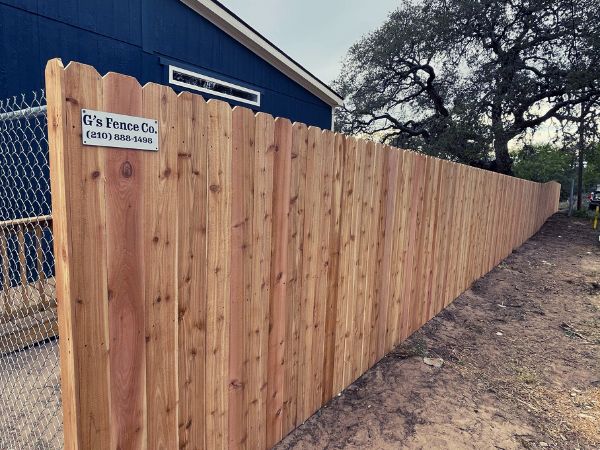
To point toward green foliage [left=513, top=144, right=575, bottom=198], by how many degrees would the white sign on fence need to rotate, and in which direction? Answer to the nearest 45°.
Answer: approximately 90° to its left

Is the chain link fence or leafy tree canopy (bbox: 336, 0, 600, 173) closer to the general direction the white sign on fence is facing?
the leafy tree canopy

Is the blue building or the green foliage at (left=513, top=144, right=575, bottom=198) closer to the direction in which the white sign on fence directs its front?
the green foliage

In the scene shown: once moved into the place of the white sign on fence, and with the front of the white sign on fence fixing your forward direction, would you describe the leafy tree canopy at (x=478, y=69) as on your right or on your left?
on your left

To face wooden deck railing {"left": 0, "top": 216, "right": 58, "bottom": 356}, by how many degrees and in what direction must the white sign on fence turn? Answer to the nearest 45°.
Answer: approximately 135° to its left

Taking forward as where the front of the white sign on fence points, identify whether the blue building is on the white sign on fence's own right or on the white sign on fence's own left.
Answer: on the white sign on fence's own left

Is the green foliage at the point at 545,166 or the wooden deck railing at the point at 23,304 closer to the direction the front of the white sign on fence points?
the green foliage

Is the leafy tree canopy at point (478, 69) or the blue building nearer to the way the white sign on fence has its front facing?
the leafy tree canopy
